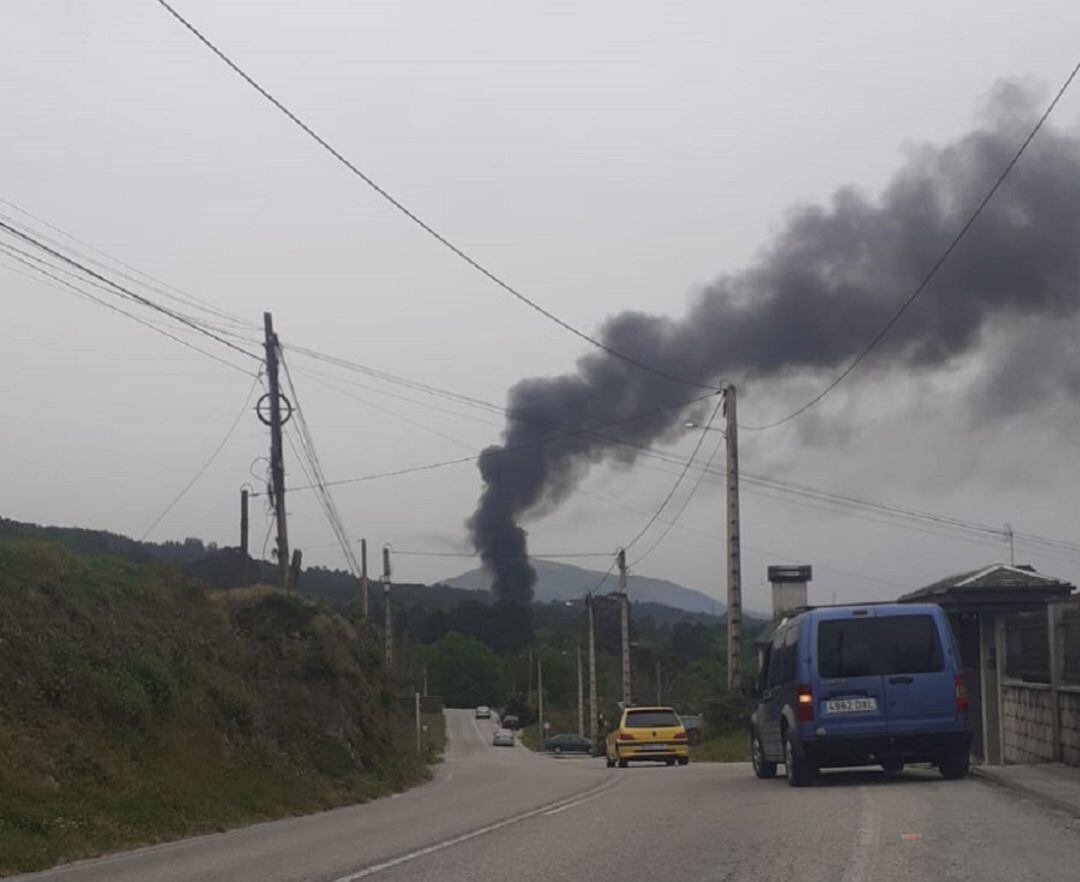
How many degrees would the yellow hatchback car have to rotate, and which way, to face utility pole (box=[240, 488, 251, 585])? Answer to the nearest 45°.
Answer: approximately 45° to its left

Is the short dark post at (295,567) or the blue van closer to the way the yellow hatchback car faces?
the short dark post

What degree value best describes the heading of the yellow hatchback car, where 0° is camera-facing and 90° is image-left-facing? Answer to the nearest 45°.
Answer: approximately 180°

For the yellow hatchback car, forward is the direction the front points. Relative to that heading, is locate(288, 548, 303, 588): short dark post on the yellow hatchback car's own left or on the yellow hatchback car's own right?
on the yellow hatchback car's own left

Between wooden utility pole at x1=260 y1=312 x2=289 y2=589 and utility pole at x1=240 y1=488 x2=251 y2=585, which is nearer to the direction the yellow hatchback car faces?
the utility pole

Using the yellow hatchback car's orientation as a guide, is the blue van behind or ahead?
behind

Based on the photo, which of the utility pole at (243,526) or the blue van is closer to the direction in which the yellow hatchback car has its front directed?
the utility pole
